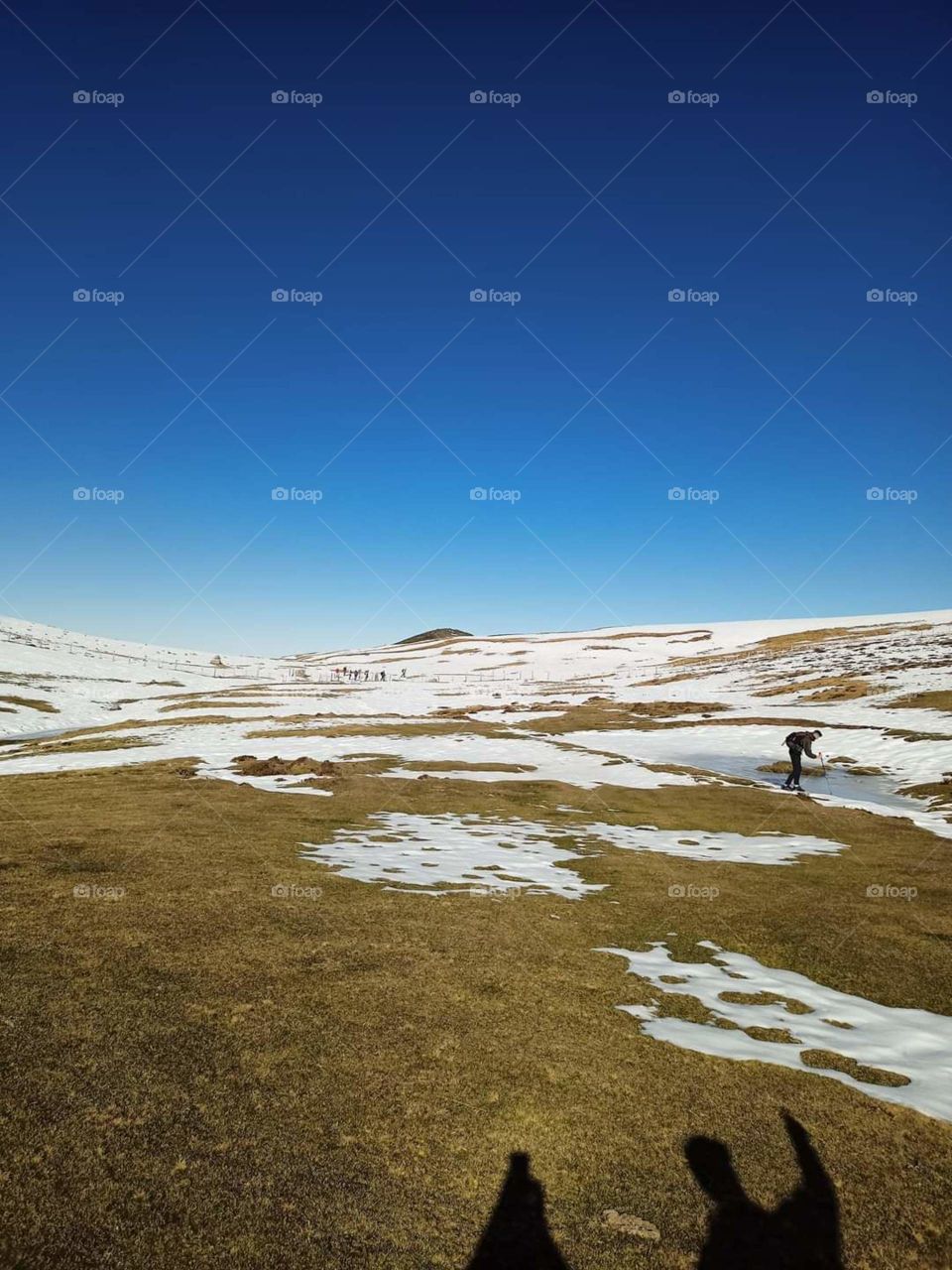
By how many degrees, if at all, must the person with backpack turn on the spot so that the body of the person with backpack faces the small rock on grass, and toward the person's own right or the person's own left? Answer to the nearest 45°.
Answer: approximately 90° to the person's own right

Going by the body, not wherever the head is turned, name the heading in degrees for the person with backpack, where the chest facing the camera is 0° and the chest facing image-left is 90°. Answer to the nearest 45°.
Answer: approximately 270°
